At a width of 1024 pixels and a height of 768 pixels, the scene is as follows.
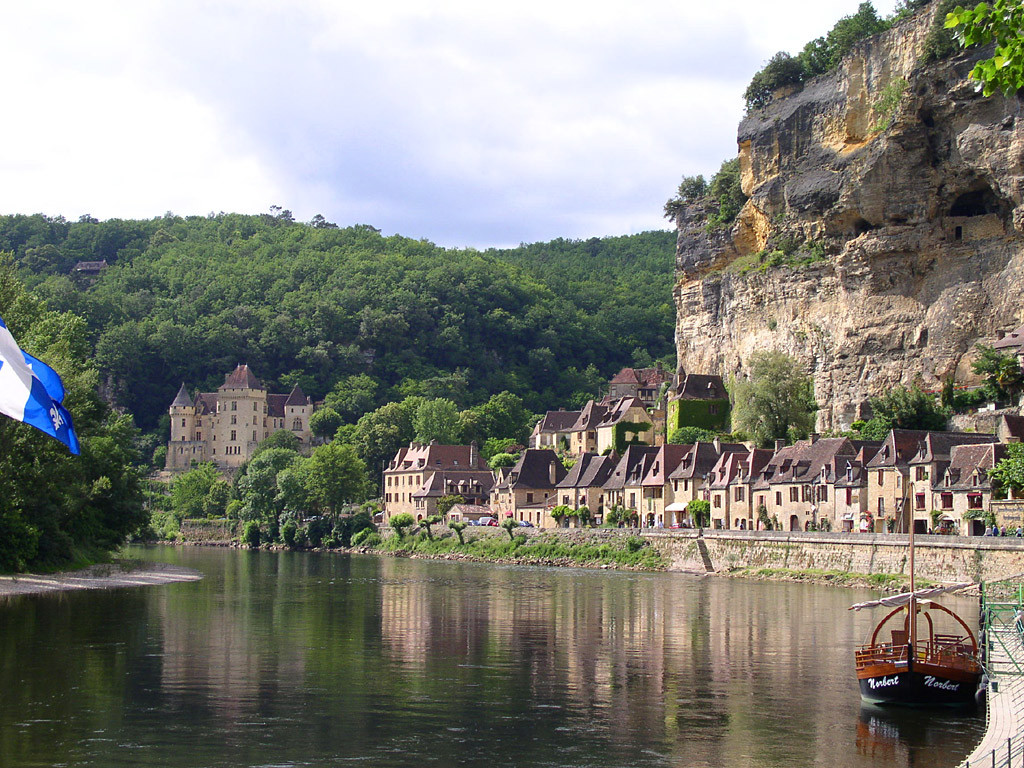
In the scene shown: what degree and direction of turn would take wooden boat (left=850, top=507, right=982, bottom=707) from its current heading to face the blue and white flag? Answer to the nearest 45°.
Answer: approximately 45° to its right

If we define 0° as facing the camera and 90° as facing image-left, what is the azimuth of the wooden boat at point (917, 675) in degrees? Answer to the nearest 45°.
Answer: approximately 0°
